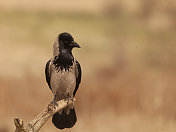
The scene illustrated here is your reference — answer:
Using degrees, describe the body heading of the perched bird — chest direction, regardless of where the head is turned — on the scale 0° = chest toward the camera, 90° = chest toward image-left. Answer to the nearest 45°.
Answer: approximately 0°
